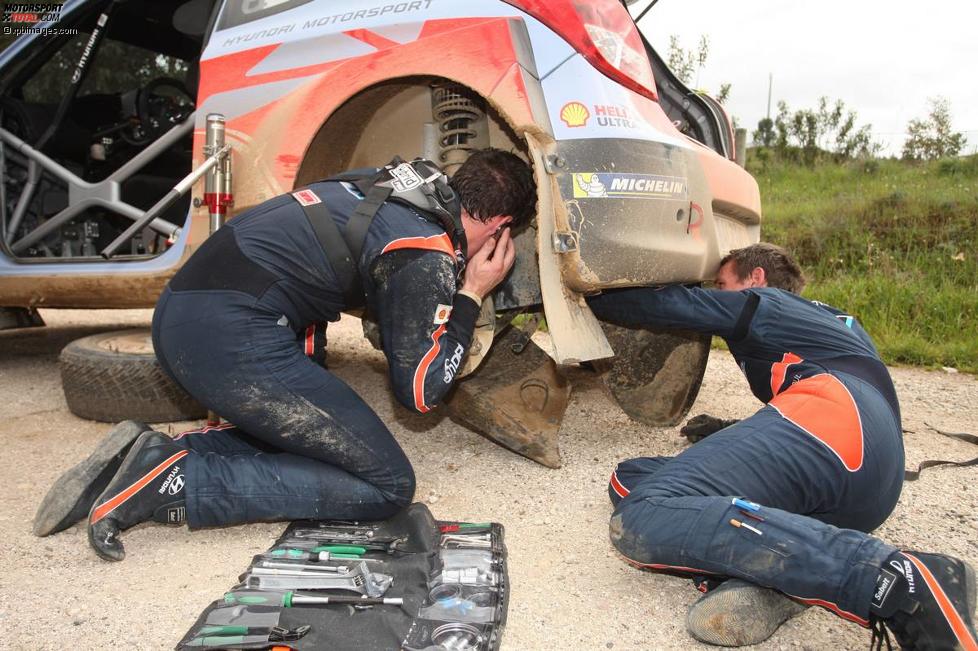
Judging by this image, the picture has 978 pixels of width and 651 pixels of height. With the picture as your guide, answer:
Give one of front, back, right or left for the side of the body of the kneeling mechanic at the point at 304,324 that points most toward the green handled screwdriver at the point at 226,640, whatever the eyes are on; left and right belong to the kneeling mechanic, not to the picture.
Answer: right

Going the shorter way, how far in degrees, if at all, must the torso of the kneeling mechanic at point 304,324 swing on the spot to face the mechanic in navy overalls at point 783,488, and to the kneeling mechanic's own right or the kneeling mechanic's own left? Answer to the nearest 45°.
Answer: approximately 45° to the kneeling mechanic's own right

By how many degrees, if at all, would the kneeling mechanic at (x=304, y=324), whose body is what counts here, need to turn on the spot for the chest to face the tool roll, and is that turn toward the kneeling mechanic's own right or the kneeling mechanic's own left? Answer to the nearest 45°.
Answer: approximately 90° to the kneeling mechanic's own right

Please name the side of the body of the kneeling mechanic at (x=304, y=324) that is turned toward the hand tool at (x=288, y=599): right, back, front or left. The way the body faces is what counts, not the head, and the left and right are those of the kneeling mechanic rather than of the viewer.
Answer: right

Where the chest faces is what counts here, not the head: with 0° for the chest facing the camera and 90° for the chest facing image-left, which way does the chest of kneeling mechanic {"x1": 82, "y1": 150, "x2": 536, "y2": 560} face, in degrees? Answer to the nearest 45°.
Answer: approximately 270°

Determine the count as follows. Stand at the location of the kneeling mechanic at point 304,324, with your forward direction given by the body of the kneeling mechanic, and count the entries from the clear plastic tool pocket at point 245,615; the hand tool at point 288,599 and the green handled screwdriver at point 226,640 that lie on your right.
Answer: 3

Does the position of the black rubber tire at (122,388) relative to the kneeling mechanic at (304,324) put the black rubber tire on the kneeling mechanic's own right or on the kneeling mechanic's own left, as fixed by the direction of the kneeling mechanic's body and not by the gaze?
on the kneeling mechanic's own left
